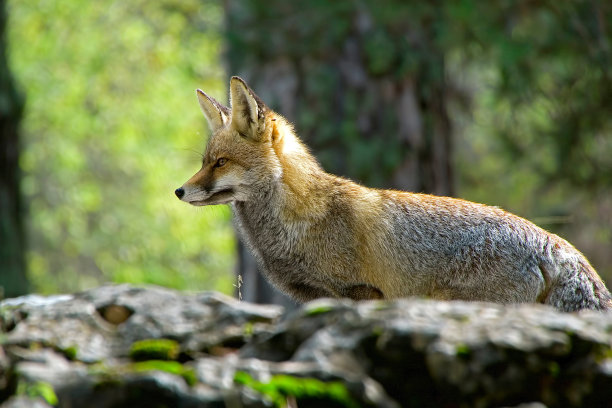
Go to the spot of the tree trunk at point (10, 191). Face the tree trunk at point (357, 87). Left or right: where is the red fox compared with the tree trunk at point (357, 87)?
right

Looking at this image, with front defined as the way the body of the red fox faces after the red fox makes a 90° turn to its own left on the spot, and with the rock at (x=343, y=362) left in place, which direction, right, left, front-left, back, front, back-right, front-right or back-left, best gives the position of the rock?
front

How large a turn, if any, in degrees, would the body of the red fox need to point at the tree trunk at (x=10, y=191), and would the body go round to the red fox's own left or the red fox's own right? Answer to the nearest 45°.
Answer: approximately 45° to the red fox's own right

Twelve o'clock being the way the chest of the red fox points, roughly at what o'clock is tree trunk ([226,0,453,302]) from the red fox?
The tree trunk is roughly at 3 o'clock from the red fox.

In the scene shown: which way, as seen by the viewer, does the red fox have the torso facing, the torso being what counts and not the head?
to the viewer's left
